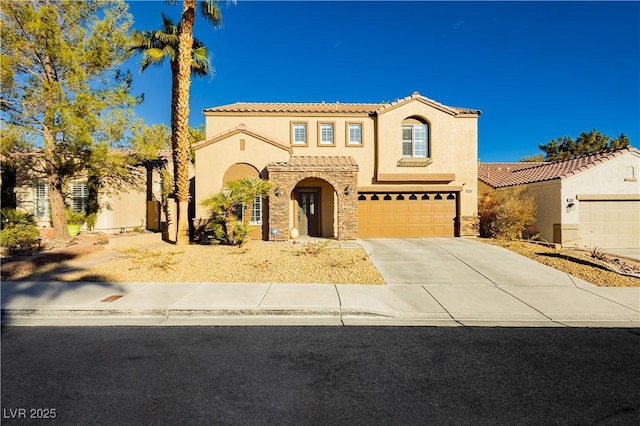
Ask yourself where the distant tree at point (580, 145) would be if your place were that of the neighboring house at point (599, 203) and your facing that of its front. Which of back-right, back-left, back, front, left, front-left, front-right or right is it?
back

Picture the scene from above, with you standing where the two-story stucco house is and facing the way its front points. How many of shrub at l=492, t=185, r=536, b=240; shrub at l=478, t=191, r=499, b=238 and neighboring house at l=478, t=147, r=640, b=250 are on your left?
3

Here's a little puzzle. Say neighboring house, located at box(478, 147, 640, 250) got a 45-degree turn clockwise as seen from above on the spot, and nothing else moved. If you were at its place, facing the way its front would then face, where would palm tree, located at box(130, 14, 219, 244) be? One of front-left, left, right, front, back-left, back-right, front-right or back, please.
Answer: front

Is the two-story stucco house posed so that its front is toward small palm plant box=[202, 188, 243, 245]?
no

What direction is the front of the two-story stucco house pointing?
toward the camera

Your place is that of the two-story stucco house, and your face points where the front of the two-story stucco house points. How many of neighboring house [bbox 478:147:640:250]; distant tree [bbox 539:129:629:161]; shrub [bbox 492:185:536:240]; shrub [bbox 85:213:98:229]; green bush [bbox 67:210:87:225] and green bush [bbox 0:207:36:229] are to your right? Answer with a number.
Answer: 3

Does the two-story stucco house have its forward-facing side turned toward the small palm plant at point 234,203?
no

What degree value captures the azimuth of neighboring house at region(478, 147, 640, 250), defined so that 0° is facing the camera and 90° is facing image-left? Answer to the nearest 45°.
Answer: approximately 0°

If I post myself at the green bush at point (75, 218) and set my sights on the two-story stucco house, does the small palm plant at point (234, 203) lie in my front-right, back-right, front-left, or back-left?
front-right

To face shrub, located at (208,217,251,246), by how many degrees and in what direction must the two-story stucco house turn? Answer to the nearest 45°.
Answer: approximately 45° to its right

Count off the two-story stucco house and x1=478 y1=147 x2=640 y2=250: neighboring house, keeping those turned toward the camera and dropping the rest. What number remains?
2

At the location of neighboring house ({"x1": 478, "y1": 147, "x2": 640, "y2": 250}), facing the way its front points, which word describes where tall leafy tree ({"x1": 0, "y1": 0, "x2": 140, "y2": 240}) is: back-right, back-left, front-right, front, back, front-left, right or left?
front-right

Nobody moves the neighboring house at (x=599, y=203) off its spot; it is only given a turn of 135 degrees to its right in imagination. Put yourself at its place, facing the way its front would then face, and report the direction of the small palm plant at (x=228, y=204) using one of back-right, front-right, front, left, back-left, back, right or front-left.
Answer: left

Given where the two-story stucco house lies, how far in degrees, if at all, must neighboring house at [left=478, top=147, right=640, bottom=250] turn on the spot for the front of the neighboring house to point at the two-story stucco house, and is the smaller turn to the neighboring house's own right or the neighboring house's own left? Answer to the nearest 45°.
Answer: approximately 45° to the neighboring house's own right

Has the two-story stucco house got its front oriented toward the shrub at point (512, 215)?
no

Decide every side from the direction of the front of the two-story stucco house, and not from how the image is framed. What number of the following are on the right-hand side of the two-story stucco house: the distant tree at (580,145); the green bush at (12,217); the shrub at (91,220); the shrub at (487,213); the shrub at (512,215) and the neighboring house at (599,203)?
2
